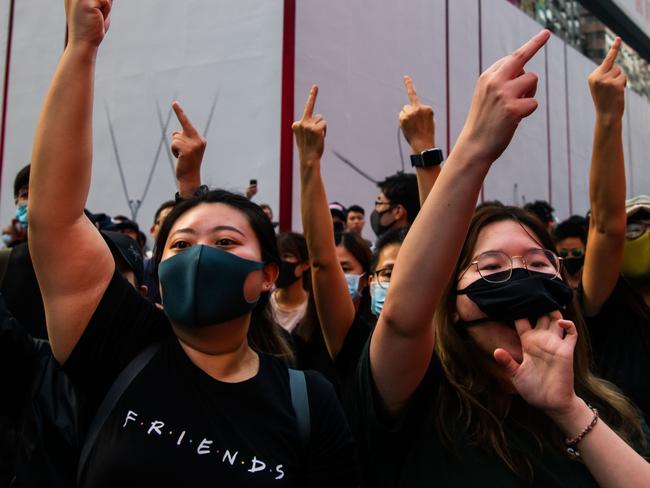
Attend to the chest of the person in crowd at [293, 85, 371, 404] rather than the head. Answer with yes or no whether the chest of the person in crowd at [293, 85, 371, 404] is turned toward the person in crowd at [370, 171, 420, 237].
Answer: no

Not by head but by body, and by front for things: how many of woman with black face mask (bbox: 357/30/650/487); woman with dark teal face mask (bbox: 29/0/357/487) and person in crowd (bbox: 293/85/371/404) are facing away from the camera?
0

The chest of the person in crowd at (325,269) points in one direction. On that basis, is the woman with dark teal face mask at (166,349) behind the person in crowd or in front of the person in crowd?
in front

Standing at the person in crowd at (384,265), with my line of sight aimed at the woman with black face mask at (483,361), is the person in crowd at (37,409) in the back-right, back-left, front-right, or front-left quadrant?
front-right

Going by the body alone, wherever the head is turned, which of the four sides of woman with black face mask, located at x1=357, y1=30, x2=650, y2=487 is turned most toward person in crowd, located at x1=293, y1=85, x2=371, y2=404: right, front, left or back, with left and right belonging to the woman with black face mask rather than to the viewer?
back

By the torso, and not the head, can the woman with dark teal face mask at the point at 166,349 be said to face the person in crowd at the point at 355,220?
no

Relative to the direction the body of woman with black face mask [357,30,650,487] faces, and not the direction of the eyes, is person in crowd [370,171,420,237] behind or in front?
behind

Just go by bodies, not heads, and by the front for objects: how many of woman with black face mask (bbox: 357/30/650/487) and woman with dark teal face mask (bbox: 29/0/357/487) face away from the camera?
0

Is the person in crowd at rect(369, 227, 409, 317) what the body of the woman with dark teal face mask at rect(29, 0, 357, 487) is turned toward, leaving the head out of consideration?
no

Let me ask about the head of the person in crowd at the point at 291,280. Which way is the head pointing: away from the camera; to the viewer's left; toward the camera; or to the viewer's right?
toward the camera

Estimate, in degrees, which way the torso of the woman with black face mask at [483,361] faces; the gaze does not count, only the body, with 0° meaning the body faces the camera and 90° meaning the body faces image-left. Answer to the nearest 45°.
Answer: approximately 315°

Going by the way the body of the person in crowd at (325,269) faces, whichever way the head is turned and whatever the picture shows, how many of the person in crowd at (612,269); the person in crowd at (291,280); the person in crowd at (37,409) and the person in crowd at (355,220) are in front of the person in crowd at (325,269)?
1

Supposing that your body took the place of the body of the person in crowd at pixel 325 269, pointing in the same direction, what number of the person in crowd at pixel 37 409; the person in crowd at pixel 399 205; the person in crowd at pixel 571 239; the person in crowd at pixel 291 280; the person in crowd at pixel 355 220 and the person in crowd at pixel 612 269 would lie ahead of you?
1

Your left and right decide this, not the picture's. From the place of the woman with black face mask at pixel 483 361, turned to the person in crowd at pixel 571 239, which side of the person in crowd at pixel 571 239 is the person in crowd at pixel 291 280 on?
left

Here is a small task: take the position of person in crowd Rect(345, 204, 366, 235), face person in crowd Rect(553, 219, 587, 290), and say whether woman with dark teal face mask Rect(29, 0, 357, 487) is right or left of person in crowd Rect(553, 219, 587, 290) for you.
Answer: right

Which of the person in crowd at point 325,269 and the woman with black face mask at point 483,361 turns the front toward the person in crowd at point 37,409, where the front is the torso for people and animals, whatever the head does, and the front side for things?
the person in crowd at point 325,269

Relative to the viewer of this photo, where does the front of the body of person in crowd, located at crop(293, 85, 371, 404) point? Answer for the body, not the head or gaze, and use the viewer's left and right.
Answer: facing the viewer and to the left of the viewer
